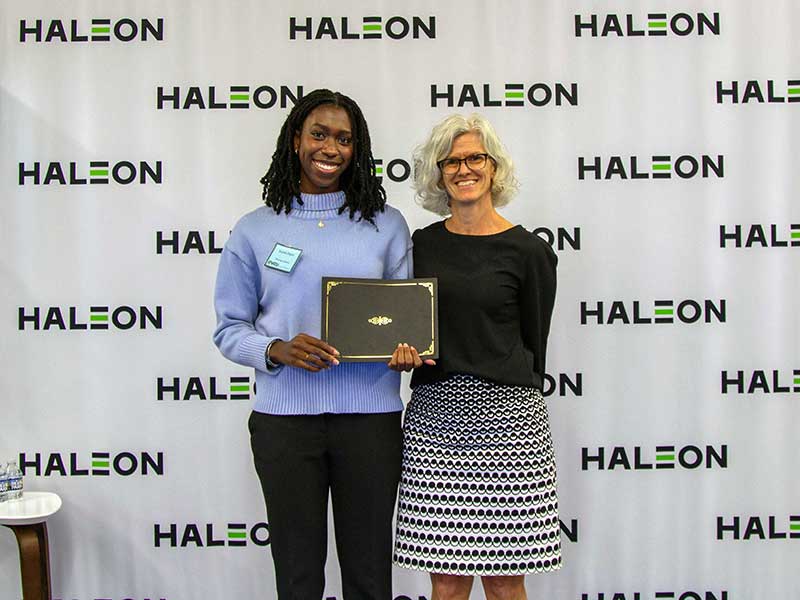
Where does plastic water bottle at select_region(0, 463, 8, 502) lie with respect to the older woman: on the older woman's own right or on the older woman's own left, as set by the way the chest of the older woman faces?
on the older woman's own right

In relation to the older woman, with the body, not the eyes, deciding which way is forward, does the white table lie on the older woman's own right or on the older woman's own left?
on the older woman's own right

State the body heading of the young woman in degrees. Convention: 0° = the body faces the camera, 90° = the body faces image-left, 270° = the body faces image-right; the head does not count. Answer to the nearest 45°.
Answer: approximately 0°

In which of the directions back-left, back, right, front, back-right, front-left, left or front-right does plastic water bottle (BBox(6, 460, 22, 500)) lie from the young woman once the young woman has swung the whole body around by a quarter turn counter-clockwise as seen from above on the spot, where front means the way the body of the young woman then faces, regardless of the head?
back-left

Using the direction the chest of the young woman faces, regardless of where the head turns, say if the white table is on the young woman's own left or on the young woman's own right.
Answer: on the young woman's own right

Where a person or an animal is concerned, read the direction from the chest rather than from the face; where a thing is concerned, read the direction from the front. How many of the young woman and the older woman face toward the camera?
2

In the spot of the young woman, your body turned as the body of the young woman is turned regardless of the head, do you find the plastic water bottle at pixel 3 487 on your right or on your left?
on your right
